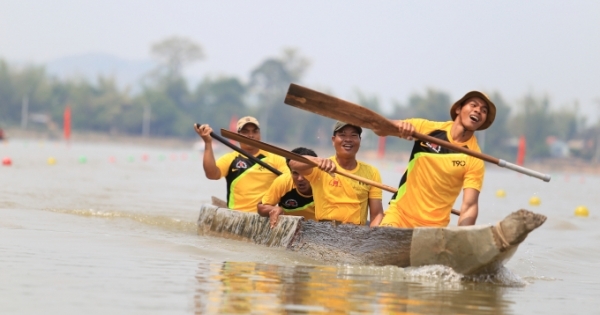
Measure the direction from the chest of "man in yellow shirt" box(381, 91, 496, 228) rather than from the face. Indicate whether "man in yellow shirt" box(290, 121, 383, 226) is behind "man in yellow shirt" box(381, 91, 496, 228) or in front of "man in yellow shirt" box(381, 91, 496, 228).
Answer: behind

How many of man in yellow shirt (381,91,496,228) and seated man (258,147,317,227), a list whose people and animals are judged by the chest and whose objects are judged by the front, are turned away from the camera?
0

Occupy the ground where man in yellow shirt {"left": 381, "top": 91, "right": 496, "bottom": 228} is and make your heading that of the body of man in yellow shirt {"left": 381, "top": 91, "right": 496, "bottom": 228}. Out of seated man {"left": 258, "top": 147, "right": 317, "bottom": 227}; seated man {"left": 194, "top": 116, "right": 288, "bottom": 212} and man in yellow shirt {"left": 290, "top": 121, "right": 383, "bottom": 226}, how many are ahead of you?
0

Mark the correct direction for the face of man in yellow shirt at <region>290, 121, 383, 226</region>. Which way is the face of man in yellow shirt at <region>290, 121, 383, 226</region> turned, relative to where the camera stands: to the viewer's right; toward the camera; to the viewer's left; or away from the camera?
toward the camera

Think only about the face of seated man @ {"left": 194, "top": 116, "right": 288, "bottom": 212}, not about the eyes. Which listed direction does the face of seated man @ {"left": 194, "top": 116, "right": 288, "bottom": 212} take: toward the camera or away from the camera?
toward the camera

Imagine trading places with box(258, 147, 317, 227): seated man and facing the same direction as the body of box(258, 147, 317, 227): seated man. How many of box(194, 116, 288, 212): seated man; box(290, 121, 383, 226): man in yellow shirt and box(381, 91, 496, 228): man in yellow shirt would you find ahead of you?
2

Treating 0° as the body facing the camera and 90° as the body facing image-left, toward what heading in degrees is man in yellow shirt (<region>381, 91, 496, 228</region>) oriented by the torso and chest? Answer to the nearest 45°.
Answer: approximately 315°

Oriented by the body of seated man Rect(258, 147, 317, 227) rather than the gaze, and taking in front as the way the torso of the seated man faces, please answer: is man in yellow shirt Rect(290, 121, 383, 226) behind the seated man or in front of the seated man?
in front

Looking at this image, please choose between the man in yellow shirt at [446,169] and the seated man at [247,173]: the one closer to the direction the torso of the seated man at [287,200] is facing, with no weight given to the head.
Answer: the man in yellow shirt

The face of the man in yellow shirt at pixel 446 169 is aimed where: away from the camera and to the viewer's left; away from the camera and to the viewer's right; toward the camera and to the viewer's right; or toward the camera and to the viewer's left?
toward the camera and to the viewer's right

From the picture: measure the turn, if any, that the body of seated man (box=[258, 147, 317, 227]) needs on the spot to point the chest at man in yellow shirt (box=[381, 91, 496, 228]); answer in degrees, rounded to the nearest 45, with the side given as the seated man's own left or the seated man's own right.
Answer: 0° — they already face them

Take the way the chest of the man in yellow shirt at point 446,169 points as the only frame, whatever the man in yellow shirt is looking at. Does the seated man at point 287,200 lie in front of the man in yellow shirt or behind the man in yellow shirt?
behind

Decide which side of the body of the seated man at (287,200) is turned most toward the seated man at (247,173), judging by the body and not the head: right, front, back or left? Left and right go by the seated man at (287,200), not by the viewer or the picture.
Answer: back

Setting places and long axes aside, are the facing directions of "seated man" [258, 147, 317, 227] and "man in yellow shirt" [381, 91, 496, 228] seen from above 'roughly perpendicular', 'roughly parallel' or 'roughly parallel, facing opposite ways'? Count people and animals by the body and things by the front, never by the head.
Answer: roughly parallel
